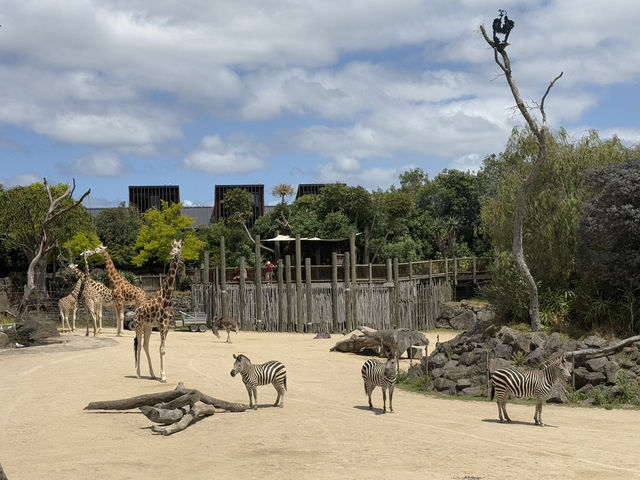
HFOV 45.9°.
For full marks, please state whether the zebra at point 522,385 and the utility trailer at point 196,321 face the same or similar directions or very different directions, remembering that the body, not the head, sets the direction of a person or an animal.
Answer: very different directions

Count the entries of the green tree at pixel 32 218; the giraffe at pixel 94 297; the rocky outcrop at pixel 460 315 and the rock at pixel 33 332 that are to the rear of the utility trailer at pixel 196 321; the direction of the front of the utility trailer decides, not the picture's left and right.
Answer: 1

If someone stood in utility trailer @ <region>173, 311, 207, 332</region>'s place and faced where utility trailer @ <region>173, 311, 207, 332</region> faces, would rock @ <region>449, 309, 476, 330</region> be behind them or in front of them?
behind

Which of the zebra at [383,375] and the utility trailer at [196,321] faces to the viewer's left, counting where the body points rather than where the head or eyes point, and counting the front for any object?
the utility trailer

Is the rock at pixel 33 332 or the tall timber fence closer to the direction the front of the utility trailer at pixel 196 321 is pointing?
the rock

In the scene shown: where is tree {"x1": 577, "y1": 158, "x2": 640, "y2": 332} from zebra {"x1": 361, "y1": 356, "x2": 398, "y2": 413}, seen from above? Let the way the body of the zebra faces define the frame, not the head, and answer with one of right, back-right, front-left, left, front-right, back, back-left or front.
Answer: left

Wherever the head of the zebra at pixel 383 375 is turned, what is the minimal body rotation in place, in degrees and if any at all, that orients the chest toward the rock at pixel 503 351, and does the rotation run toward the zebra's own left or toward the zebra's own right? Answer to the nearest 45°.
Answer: approximately 90° to the zebra's own left

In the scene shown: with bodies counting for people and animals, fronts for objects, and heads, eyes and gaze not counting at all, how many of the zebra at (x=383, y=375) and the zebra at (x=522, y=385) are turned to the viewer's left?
0

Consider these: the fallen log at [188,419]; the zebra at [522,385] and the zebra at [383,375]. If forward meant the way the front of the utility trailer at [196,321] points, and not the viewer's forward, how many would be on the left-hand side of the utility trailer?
3

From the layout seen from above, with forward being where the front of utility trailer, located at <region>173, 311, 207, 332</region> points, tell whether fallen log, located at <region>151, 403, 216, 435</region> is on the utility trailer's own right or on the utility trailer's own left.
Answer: on the utility trailer's own left

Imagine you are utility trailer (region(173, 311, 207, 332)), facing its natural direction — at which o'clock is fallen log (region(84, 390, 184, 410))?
The fallen log is roughly at 9 o'clock from the utility trailer.

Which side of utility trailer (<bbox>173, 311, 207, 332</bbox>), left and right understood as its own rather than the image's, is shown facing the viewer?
left

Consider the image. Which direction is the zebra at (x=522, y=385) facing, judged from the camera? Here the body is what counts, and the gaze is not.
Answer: to the viewer's right

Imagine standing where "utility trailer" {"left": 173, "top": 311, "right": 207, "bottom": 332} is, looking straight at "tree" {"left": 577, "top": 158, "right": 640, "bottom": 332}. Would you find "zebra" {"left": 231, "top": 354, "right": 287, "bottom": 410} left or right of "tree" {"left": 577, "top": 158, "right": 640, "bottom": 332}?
right

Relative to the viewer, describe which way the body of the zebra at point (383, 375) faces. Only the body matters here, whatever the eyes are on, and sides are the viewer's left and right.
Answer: facing the viewer and to the right of the viewer
